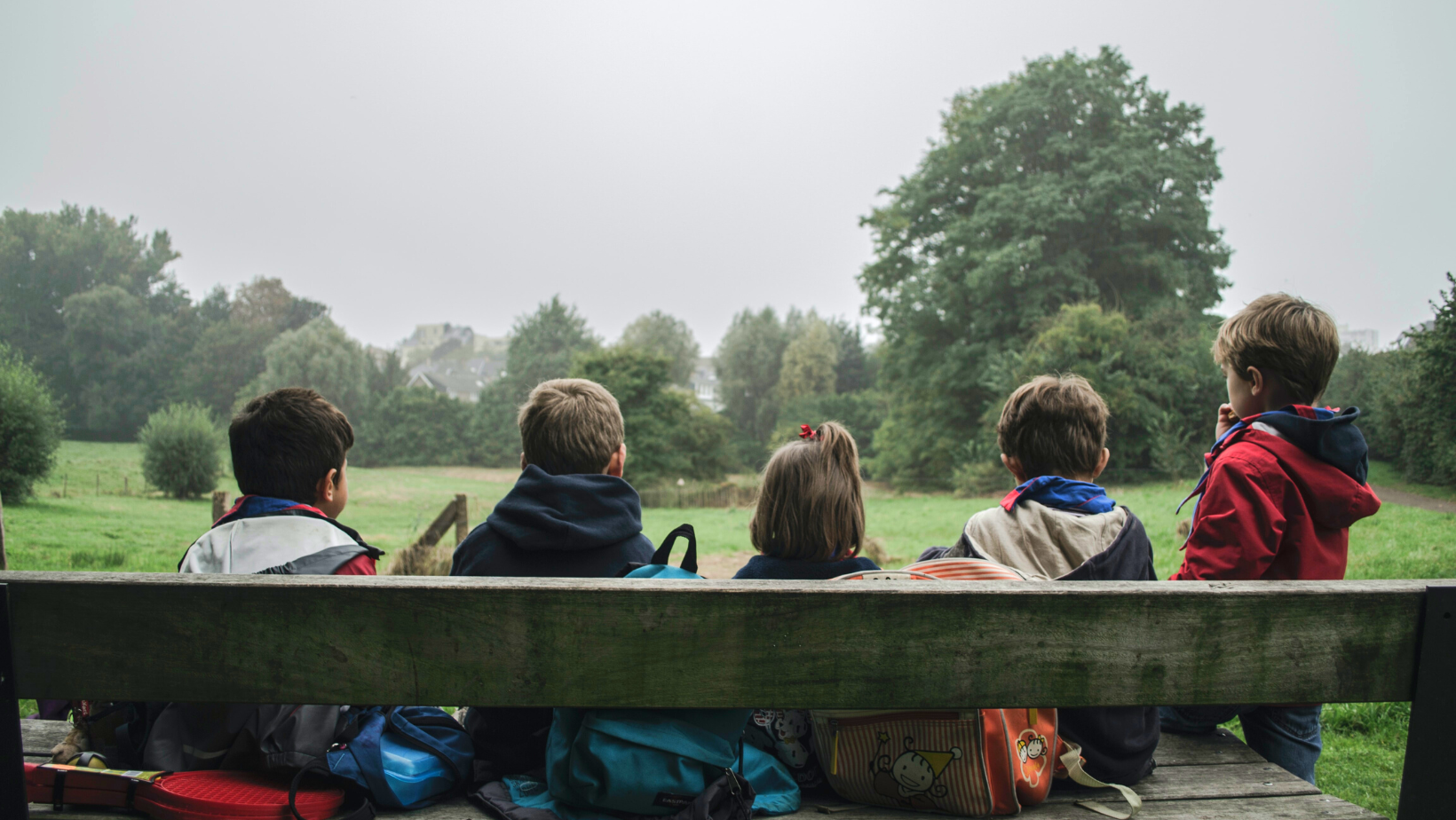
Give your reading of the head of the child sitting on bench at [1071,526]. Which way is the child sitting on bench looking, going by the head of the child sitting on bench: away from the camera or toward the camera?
away from the camera

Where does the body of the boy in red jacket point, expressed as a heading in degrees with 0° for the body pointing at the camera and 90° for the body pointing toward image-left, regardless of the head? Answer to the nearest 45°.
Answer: approximately 135°

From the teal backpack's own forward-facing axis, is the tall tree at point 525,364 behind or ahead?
behind

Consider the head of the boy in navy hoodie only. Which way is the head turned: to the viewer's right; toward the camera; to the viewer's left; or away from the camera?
away from the camera

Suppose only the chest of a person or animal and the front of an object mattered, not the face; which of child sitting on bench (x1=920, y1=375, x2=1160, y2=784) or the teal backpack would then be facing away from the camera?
the child sitting on bench

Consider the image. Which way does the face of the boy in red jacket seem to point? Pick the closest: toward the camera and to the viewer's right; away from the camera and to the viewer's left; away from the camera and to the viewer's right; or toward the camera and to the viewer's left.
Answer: away from the camera and to the viewer's left

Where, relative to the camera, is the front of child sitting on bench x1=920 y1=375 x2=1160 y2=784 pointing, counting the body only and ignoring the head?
away from the camera

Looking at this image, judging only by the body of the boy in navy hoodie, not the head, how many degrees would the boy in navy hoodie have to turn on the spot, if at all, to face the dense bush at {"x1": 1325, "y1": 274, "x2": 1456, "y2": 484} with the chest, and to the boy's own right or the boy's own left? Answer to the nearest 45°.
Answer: approximately 45° to the boy's own right

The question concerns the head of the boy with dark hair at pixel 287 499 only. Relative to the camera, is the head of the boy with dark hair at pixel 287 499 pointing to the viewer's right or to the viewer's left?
to the viewer's right

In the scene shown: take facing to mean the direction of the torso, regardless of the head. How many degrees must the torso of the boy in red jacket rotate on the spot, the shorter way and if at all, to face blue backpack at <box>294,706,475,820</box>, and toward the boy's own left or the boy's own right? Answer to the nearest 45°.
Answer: approximately 90° to the boy's own left

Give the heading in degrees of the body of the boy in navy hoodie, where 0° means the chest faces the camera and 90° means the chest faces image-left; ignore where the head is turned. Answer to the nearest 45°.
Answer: approximately 180°

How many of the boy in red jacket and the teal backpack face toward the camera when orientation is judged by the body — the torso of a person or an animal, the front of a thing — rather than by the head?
1
